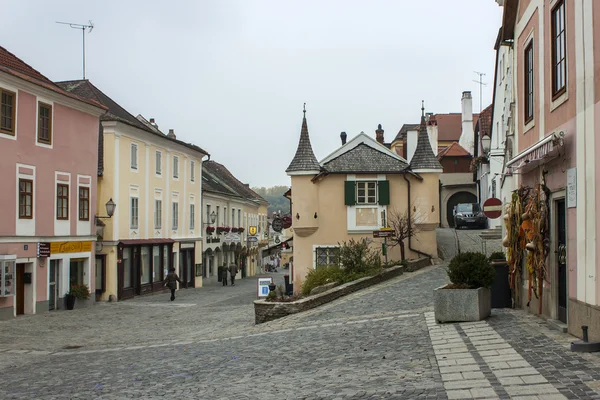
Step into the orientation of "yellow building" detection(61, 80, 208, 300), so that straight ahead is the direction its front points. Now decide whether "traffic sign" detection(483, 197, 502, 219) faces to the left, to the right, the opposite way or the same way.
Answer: to the right

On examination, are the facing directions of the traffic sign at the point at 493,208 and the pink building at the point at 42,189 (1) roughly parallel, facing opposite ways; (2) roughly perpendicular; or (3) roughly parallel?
roughly perpendicular

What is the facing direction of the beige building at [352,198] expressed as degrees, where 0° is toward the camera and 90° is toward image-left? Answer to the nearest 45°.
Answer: approximately 0°

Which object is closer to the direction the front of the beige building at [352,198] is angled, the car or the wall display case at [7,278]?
the wall display case

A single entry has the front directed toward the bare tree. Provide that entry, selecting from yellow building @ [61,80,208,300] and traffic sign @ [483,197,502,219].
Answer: the yellow building

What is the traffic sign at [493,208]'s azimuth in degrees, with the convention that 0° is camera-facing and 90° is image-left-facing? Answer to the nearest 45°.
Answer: approximately 0°

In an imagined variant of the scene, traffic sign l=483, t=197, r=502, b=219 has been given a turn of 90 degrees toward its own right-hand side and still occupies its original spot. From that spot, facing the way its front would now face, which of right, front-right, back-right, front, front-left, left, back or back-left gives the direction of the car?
right

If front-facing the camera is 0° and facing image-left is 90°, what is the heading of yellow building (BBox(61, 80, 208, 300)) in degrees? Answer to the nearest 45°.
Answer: approximately 315°

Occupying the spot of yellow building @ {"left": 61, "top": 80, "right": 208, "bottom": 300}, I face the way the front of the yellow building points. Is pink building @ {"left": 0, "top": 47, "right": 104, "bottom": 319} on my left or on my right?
on my right

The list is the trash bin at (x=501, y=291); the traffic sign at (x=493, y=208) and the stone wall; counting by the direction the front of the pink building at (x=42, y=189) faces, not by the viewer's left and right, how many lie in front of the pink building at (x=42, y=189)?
3

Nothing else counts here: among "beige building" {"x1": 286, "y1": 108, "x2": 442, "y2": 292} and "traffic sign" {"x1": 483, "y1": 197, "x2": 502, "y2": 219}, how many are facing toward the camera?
2

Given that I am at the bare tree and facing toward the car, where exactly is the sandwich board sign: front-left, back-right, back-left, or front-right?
back-left

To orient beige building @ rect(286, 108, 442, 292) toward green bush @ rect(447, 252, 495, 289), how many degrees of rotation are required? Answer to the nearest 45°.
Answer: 0° — it already faces it

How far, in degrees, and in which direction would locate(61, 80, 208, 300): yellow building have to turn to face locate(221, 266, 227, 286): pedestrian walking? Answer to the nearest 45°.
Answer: approximately 90° to its left

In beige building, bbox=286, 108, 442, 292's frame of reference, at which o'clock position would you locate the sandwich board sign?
The sandwich board sign is roughly at 1 o'clock from the beige building.
